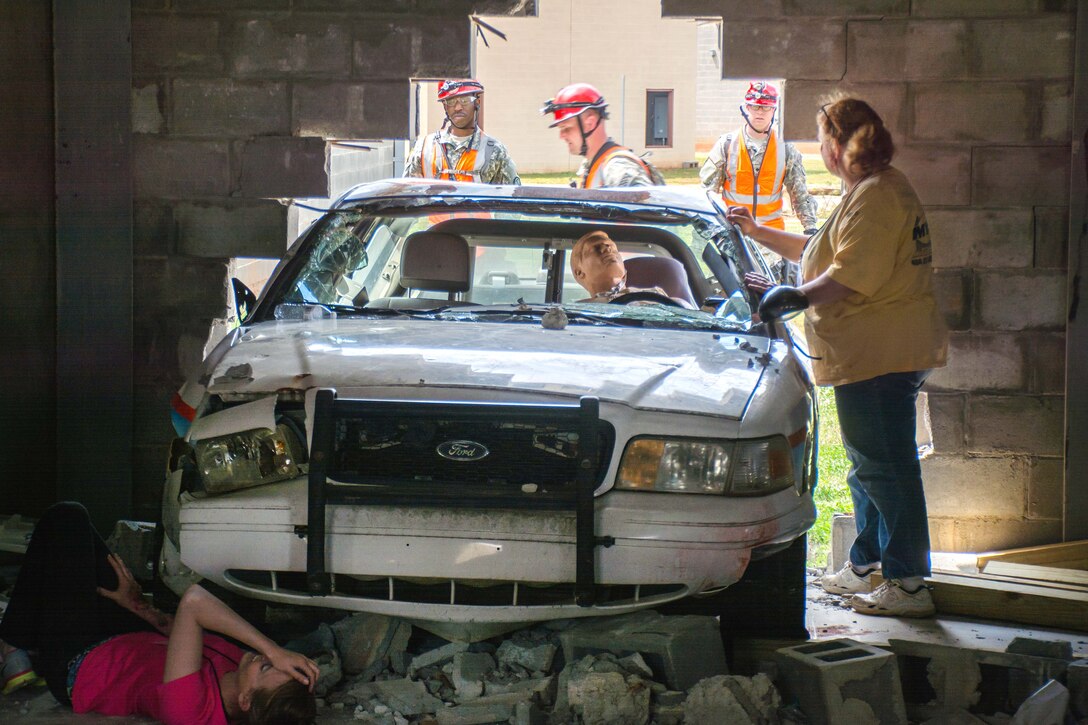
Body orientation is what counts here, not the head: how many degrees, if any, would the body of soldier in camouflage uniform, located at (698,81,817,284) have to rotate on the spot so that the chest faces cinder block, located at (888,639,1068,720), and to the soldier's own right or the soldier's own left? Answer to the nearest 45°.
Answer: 0° — they already face it

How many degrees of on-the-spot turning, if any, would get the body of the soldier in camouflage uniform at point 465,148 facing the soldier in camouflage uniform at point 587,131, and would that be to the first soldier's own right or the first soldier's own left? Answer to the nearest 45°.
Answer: approximately 45° to the first soldier's own left

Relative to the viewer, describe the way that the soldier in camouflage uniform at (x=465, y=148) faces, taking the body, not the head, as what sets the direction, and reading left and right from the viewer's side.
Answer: facing the viewer

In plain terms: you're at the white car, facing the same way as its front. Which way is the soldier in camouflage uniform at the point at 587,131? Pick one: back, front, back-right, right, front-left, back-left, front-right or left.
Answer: back

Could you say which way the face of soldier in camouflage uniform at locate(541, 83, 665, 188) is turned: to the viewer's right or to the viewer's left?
to the viewer's left

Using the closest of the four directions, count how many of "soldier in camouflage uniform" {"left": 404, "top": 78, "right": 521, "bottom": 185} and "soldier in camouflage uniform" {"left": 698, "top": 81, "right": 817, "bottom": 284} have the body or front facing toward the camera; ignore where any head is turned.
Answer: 2

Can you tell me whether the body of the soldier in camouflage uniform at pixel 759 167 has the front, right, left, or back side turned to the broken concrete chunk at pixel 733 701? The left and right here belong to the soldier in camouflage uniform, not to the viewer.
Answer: front

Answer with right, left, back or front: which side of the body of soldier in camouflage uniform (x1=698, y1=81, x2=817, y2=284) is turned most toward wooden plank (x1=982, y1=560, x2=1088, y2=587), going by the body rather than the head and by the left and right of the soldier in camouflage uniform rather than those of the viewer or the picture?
front

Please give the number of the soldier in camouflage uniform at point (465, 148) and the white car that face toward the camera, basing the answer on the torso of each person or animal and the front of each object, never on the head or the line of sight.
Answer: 2

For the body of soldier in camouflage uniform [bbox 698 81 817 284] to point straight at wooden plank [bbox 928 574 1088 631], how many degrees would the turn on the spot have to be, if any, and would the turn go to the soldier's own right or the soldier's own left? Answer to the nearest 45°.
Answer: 0° — they already face it

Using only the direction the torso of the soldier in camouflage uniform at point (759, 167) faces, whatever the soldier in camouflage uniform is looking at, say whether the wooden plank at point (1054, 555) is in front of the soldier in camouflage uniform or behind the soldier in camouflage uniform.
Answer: in front
